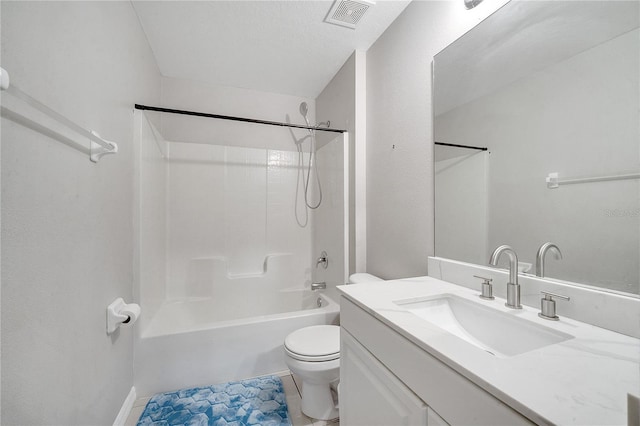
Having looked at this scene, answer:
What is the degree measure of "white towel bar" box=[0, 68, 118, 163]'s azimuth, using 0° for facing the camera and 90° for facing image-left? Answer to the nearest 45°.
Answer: approximately 315°

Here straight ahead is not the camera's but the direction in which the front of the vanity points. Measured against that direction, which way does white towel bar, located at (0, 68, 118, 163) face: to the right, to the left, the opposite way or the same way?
the opposite way

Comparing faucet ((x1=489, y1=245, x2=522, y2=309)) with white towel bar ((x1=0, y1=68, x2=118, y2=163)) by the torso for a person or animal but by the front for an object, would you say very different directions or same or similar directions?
very different directions

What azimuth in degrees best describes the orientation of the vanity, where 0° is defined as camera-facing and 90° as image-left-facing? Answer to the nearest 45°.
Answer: approximately 45°
